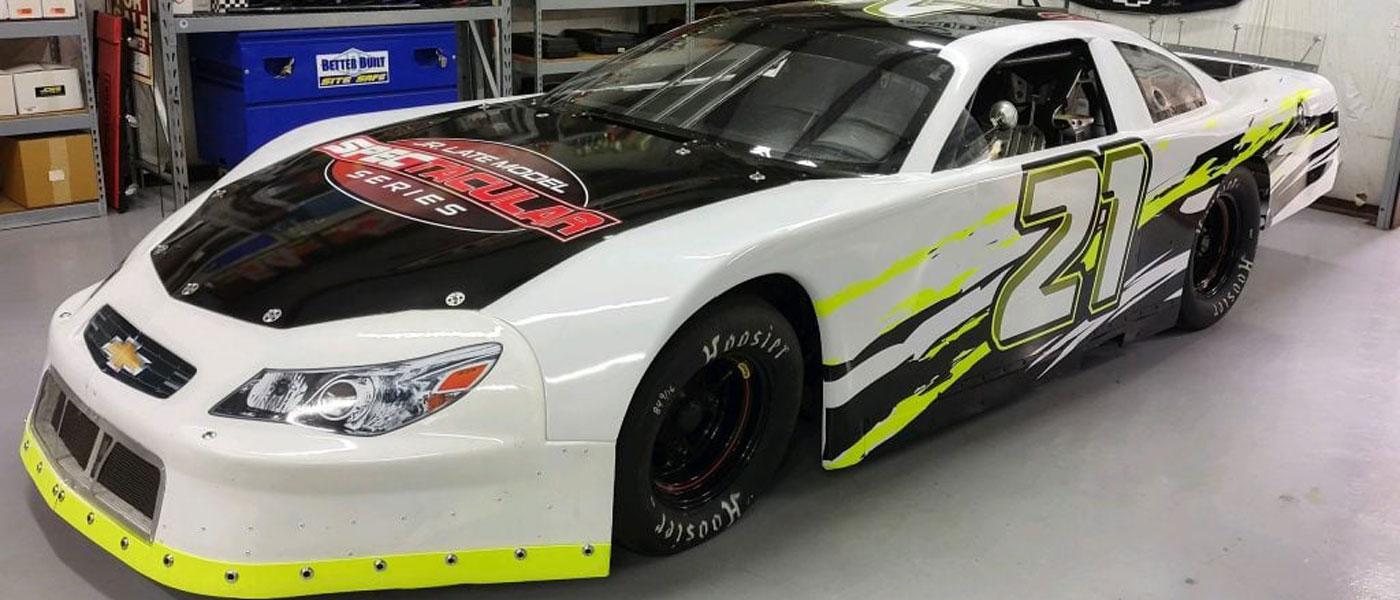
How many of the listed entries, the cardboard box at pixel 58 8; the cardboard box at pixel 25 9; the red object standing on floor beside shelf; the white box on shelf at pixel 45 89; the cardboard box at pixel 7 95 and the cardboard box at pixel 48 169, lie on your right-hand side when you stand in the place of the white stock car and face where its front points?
6

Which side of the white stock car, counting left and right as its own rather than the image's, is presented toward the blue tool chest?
right

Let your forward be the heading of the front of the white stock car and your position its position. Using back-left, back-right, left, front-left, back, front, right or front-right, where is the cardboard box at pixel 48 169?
right

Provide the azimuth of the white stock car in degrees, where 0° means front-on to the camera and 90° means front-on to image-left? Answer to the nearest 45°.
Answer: approximately 45°

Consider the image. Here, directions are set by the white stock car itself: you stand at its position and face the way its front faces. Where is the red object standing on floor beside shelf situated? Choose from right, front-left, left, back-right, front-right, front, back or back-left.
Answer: right

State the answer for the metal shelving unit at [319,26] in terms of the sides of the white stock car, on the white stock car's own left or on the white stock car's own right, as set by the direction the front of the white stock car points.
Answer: on the white stock car's own right

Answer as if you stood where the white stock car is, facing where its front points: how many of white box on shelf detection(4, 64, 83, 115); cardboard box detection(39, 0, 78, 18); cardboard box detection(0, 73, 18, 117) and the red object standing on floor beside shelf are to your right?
4

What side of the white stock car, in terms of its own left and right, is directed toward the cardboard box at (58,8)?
right

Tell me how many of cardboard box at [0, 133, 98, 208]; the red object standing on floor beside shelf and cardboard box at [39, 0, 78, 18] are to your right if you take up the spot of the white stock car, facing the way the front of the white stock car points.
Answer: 3

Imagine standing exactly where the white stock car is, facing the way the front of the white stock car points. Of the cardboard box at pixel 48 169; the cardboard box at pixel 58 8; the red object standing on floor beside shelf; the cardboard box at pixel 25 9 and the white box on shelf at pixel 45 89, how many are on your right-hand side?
5

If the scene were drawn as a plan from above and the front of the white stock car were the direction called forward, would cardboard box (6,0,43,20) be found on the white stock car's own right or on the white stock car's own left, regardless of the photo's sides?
on the white stock car's own right
